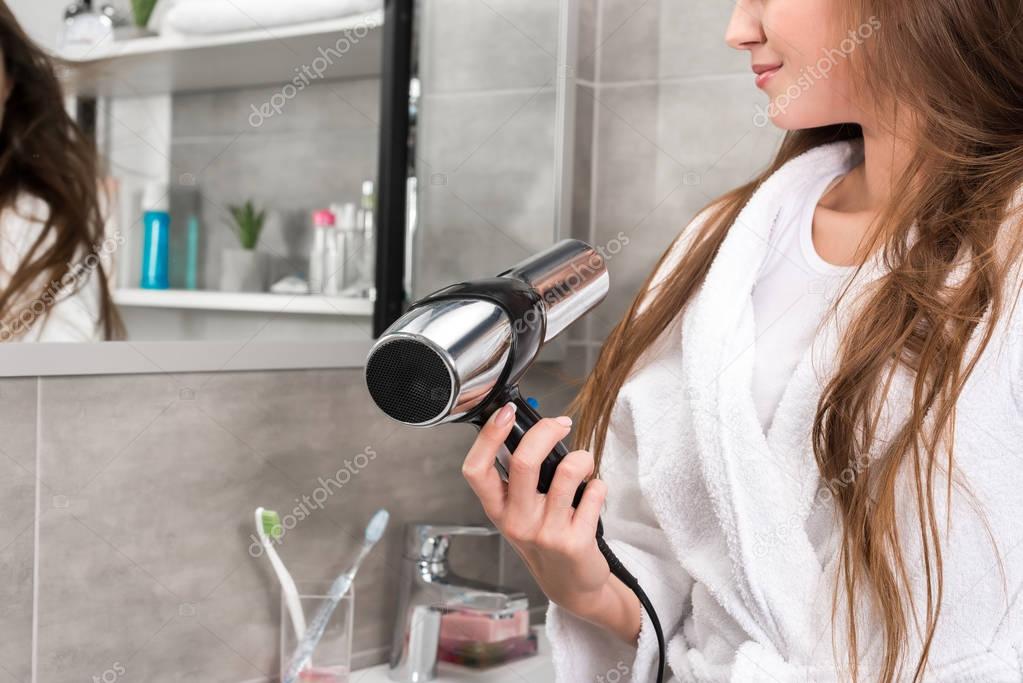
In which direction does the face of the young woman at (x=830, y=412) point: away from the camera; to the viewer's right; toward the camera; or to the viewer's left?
to the viewer's left

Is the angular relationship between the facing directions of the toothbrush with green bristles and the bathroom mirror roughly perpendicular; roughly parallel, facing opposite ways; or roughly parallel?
roughly perpendicular

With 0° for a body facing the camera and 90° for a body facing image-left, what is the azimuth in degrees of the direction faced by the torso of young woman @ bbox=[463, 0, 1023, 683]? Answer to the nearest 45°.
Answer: approximately 45°

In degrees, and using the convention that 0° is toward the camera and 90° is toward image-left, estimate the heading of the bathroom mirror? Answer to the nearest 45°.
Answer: approximately 0°

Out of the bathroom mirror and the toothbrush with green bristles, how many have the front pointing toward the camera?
1
